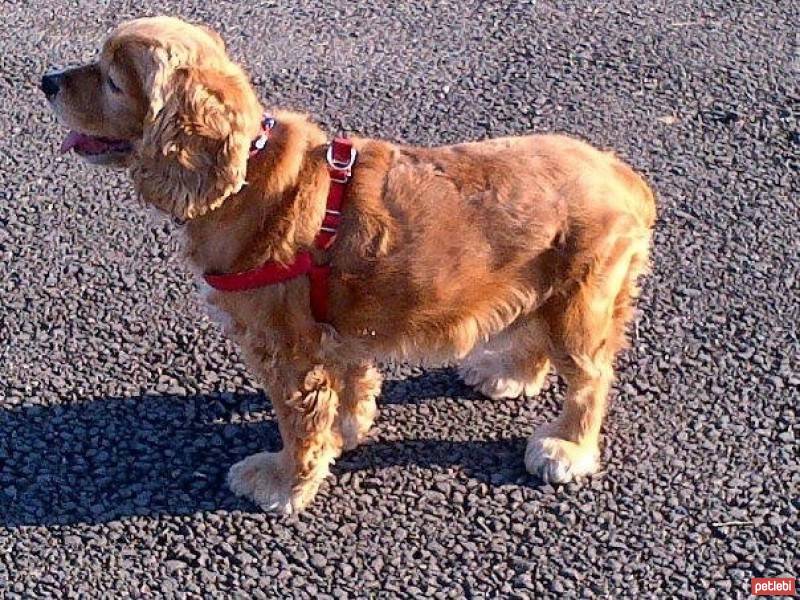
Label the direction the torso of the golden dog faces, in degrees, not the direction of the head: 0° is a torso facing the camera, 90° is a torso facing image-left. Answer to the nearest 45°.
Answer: approximately 90°
